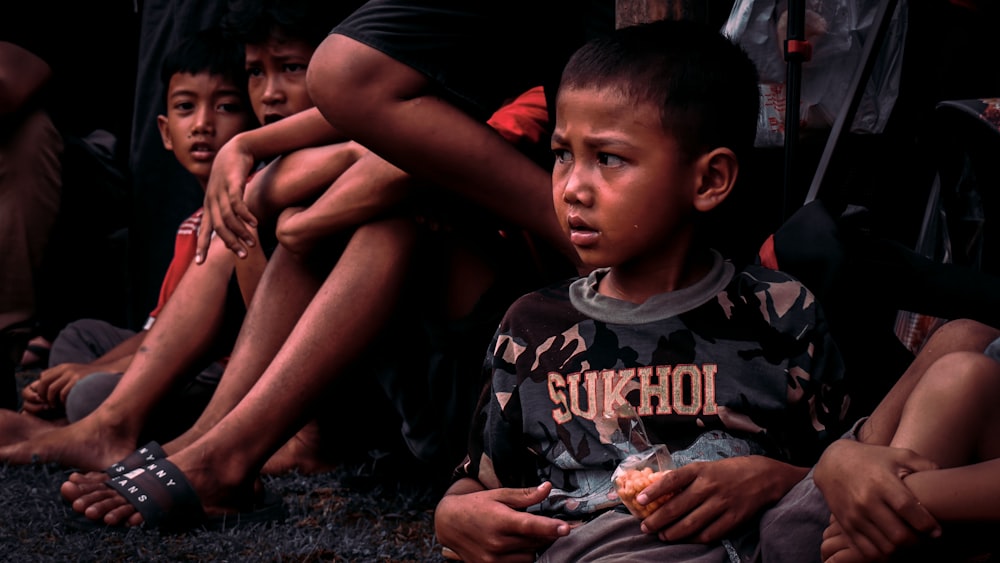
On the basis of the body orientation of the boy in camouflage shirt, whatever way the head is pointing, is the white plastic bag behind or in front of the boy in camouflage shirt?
behind

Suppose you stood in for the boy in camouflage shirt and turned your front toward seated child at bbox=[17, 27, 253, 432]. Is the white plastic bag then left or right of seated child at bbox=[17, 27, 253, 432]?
right

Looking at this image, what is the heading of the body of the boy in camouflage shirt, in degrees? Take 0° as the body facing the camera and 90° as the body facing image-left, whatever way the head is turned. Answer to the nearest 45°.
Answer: approximately 0°

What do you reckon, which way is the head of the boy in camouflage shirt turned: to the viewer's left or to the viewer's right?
to the viewer's left

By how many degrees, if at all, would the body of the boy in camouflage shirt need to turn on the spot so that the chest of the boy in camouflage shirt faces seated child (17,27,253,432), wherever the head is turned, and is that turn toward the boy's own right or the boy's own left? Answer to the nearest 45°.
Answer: approximately 135° to the boy's own right
